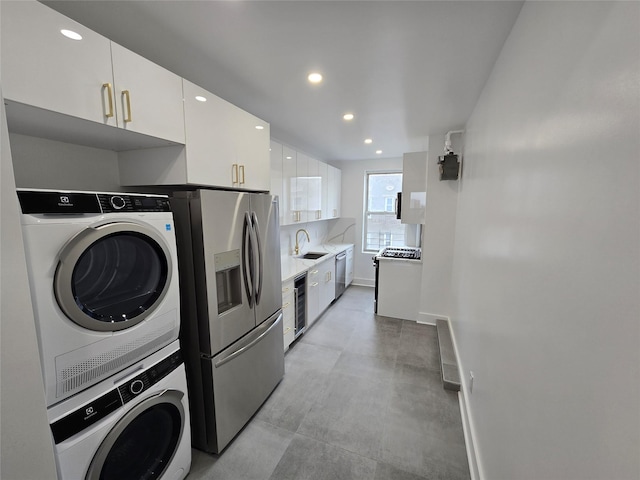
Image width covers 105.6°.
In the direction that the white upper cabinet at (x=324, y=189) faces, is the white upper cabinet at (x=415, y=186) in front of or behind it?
in front

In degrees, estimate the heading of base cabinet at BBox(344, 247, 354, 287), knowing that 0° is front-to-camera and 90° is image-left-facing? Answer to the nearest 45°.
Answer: approximately 270°

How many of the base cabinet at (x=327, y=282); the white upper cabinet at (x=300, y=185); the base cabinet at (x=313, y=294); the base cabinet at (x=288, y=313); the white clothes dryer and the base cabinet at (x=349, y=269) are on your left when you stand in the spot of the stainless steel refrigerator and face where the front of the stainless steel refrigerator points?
5

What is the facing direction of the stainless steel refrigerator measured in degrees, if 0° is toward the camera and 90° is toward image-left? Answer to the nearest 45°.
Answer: approximately 315°

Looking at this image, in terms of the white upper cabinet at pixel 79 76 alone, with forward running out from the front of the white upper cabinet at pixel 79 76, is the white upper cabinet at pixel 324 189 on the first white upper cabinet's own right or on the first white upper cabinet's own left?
on the first white upper cabinet's own left

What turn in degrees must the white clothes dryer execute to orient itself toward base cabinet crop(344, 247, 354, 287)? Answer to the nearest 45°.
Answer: approximately 90° to its left

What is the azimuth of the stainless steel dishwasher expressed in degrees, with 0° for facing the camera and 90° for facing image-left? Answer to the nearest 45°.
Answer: approximately 270°

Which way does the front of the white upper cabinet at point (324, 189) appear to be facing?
to the viewer's right

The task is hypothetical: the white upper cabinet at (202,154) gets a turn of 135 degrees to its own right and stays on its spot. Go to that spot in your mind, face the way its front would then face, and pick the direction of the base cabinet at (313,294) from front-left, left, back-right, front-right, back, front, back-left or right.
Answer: back-right

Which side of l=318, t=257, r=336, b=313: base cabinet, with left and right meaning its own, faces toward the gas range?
front

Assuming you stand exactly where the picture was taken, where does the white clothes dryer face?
facing the viewer and to the right of the viewer

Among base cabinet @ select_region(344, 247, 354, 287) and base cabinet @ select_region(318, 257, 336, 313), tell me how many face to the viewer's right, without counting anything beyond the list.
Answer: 2

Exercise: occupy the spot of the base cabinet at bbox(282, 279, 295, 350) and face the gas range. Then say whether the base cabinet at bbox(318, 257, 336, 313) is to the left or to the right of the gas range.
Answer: left

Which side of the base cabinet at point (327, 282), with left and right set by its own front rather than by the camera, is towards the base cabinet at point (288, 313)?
right

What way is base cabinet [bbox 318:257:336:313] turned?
to the viewer's right
